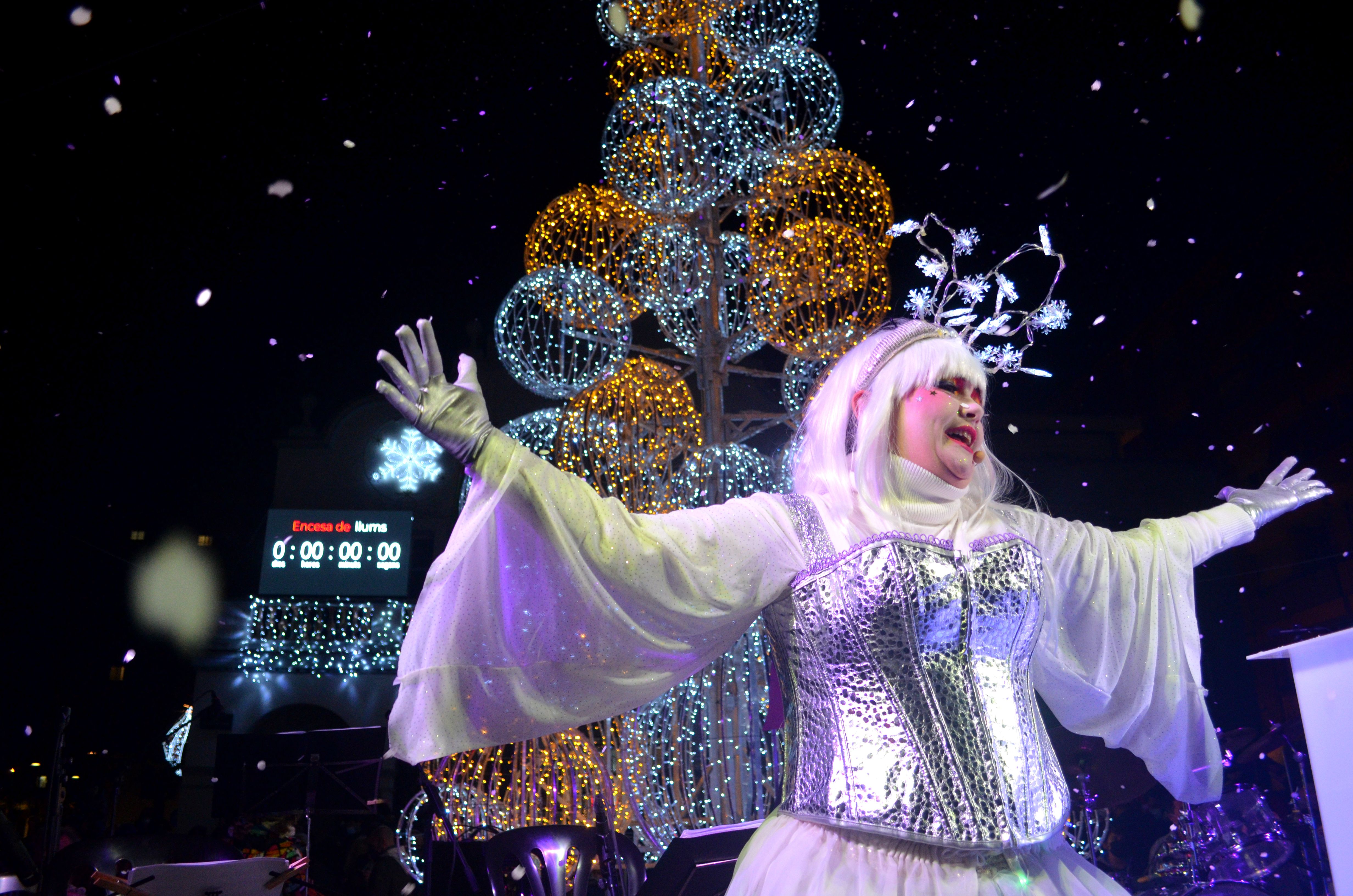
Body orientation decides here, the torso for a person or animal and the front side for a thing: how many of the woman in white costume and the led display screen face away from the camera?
0

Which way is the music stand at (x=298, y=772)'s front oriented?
away from the camera

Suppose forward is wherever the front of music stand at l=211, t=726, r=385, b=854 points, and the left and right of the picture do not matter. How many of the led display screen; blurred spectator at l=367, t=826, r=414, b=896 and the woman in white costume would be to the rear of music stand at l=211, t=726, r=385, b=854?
1

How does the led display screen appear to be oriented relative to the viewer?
toward the camera

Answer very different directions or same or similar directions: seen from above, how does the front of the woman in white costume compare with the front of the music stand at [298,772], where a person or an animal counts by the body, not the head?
very different directions

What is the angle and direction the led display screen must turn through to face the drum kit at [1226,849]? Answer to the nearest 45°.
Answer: approximately 45° to its left

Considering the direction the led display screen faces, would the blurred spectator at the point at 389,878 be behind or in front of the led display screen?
in front

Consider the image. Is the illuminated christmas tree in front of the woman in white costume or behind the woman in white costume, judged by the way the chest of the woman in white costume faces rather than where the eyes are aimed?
behind

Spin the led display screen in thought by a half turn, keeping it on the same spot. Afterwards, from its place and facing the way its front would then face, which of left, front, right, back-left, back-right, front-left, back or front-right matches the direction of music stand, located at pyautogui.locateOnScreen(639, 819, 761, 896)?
back

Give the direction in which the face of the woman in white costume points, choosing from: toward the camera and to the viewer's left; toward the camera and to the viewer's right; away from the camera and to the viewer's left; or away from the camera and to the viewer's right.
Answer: toward the camera and to the viewer's right

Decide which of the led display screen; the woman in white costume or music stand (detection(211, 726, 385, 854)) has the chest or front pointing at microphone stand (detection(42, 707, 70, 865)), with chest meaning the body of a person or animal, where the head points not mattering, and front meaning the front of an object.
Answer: the led display screen

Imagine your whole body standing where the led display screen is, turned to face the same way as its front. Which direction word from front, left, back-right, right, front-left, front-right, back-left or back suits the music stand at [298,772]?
front

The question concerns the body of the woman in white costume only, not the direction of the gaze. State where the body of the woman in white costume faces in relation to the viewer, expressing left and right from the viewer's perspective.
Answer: facing the viewer and to the right of the viewer

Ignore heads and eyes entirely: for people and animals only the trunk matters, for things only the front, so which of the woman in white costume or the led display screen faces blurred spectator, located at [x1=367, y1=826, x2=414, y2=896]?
the led display screen

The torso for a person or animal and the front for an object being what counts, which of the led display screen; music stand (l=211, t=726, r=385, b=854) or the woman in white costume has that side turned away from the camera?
the music stand

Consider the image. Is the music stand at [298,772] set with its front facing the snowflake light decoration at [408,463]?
yes

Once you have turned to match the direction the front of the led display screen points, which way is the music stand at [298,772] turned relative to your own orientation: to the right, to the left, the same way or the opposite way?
the opposite way
